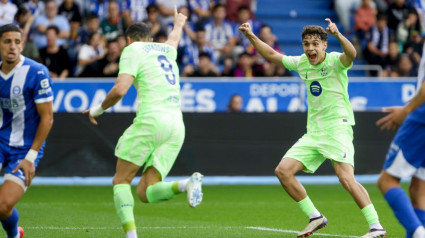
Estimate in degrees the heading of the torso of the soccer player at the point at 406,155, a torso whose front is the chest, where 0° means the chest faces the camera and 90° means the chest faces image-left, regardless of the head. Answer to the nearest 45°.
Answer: approximately 90°

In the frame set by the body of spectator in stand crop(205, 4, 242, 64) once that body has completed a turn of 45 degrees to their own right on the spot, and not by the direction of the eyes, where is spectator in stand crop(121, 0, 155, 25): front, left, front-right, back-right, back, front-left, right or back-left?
front-right

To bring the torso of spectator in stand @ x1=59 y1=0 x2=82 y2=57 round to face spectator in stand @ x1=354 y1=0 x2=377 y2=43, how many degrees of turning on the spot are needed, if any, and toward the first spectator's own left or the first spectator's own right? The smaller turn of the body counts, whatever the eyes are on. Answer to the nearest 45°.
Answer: approximately 90° to the first spectator's own left

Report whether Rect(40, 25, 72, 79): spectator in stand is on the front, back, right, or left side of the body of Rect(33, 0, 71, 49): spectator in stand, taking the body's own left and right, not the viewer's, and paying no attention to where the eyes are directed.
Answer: front

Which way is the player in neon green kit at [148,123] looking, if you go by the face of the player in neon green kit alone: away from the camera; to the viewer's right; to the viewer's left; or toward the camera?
away from the camera

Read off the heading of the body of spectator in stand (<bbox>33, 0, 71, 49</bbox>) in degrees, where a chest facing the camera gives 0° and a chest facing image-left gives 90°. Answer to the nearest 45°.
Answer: approximately 0°

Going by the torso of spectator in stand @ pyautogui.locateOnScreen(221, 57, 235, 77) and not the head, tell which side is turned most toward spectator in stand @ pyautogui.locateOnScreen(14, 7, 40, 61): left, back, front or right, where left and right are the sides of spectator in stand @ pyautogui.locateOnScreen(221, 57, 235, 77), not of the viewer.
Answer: right
